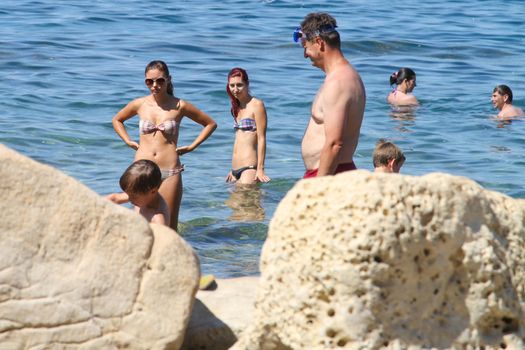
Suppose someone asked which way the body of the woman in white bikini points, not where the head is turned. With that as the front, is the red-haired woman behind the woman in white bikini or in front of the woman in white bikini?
behind

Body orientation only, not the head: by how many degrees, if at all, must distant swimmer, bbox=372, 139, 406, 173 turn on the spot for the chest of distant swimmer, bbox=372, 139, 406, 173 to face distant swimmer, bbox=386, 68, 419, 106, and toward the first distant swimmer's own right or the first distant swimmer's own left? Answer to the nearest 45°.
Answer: approximately 45° to the first distant swimmer's own left

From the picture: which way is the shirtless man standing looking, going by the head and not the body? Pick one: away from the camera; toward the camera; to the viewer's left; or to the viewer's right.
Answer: to the viewer's left

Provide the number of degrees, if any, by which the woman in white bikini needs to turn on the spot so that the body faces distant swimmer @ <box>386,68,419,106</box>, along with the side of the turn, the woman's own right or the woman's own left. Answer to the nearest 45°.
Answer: approximately 135° to the woman's own left

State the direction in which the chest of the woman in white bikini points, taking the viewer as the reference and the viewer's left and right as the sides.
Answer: facing the viewer

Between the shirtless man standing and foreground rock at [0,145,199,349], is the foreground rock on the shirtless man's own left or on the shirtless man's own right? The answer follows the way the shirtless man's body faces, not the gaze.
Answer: on the shirtless man's own left

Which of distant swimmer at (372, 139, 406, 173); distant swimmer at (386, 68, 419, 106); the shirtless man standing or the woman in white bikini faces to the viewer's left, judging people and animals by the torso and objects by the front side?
the shirtless man standing

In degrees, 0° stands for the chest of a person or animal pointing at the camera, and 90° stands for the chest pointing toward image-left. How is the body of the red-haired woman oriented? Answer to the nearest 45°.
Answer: approximately 45°

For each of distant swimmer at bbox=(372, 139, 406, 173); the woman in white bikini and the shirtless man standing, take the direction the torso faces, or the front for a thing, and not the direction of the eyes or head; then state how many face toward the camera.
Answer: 1

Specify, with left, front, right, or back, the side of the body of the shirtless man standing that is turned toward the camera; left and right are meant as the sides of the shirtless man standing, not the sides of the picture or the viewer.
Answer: left

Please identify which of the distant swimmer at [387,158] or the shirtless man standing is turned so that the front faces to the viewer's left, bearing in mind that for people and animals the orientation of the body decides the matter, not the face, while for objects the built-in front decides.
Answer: the shirtless man standing

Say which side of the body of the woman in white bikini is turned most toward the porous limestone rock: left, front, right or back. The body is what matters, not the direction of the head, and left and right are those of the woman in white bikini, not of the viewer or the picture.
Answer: front

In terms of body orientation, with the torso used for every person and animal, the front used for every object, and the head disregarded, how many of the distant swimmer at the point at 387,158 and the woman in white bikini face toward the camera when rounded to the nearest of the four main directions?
1
